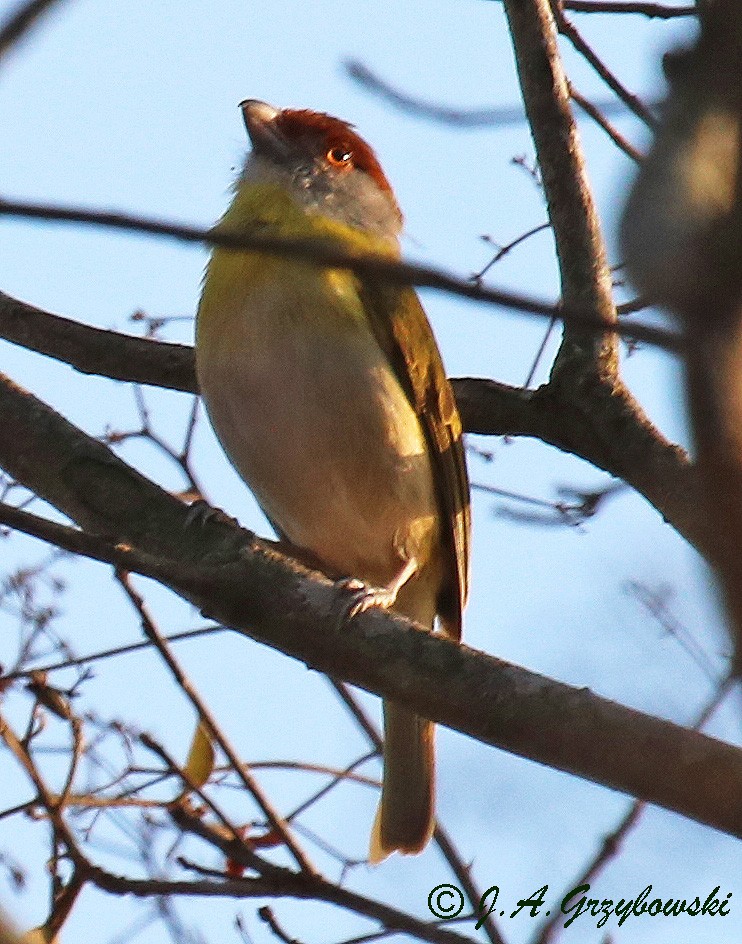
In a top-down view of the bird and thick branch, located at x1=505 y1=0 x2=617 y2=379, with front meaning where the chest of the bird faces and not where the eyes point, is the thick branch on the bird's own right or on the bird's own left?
on the bird's own left

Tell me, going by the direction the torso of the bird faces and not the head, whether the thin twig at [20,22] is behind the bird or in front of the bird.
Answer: in front

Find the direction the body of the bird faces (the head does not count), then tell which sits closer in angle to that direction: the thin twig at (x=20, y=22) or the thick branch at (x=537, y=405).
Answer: the thin twig

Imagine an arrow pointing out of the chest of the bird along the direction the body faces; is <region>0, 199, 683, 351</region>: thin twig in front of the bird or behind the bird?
in front

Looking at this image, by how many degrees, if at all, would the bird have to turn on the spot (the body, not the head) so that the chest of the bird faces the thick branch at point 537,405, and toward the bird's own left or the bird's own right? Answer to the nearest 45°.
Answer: approximately 90° to the bird's own left

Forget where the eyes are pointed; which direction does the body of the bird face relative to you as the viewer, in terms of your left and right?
facing the viewer and to the left of the viewer
